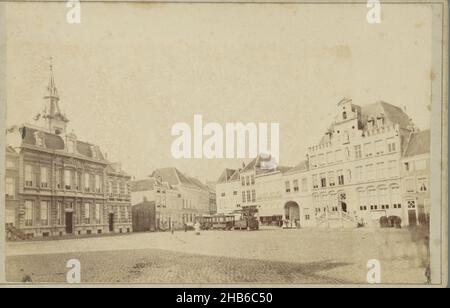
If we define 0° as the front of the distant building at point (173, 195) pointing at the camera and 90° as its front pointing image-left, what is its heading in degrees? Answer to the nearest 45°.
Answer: approximately 315°
